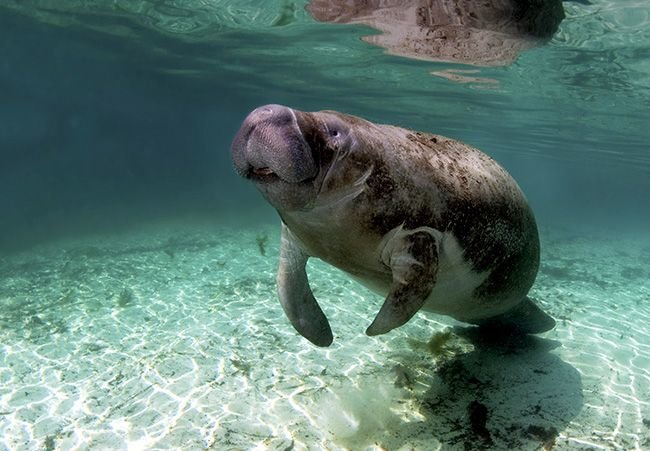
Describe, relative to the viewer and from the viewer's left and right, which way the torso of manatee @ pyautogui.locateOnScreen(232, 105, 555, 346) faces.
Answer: facing the viewer and to the left of the viewer
